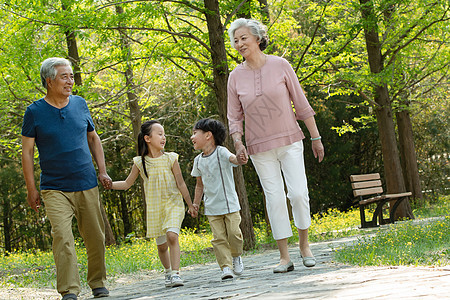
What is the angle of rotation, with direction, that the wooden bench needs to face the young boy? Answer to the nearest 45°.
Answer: approximately 45° to its right

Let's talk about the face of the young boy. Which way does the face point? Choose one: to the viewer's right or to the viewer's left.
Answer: to the viewer's left

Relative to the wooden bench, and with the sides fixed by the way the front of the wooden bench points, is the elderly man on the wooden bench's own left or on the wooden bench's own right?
on the wooden bench's own right

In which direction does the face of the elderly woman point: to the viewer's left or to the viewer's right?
to the viewer's left

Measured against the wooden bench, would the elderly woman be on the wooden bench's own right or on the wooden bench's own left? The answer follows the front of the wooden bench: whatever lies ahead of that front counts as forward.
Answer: on the wooden bench's own right

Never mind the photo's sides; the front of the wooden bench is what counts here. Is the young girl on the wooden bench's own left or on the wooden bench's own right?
on the wooden bench's own right

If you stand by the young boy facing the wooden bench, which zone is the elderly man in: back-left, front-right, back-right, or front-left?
back-left
